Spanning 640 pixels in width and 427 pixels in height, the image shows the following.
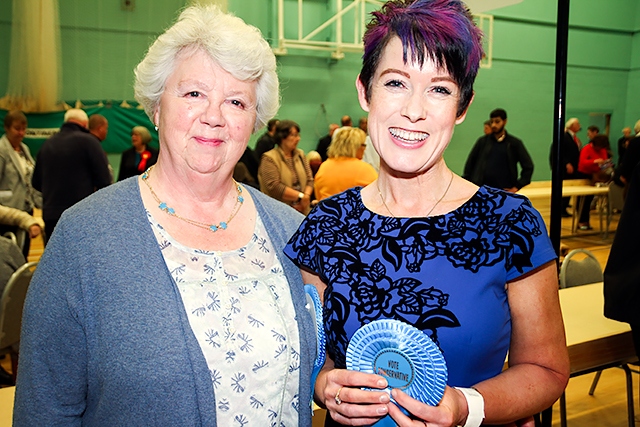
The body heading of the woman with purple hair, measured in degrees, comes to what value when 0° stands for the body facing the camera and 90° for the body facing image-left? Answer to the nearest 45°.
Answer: approximately 0°

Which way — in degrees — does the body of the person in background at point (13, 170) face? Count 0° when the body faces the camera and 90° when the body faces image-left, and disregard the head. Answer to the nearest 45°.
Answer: approximately 315°

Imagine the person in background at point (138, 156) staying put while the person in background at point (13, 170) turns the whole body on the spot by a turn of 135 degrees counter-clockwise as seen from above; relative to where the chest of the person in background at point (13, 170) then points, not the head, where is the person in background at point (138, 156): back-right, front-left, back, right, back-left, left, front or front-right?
front-right

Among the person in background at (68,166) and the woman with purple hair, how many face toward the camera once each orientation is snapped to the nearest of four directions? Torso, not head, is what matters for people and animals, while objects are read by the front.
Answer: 1

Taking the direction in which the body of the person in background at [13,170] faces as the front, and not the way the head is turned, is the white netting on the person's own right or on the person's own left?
on the person's own left

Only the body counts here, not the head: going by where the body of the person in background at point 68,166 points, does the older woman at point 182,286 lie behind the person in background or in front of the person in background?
behind

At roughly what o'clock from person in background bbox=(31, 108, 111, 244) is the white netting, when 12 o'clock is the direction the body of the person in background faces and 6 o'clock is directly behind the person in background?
The white netting is roughly at 12 o'clock from the person in background.

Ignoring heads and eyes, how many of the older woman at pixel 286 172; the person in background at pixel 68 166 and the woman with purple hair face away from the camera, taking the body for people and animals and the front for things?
1

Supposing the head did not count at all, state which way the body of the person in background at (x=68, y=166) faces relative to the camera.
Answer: away from the camera

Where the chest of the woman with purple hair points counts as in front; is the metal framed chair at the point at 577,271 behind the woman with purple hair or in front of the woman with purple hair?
behind
